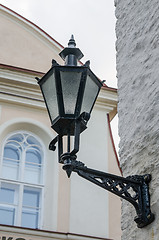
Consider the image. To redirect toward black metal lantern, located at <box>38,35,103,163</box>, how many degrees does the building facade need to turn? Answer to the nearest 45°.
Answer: approximately 45° to its right

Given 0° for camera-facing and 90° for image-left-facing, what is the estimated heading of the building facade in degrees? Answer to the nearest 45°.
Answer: approximately 315°
